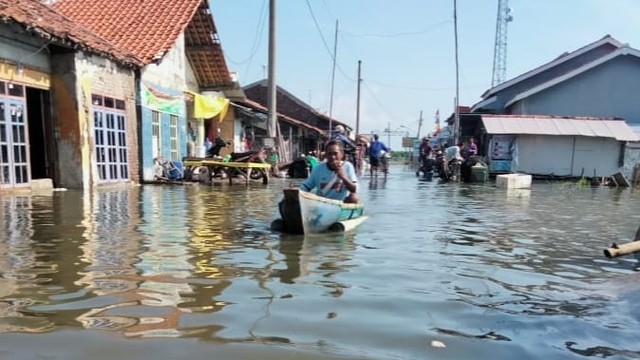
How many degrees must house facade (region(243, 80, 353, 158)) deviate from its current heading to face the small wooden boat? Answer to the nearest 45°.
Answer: approximately 45° to its right

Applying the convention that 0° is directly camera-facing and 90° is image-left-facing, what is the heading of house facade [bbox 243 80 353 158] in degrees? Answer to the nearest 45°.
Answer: approximately 315°

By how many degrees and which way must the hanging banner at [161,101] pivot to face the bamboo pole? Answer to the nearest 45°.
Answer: approximately 45° to its right

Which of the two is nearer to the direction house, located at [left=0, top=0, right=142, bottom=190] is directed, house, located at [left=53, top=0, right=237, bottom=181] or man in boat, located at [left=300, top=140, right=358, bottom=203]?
the man in boat

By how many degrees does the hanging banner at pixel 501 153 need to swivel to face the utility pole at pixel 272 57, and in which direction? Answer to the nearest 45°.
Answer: approximately 45° to its right

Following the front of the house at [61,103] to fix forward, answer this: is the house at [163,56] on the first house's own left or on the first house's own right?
on the first house's own left
